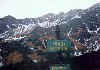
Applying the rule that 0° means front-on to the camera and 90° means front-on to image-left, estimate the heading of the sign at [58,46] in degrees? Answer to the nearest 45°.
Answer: approximately 0°
